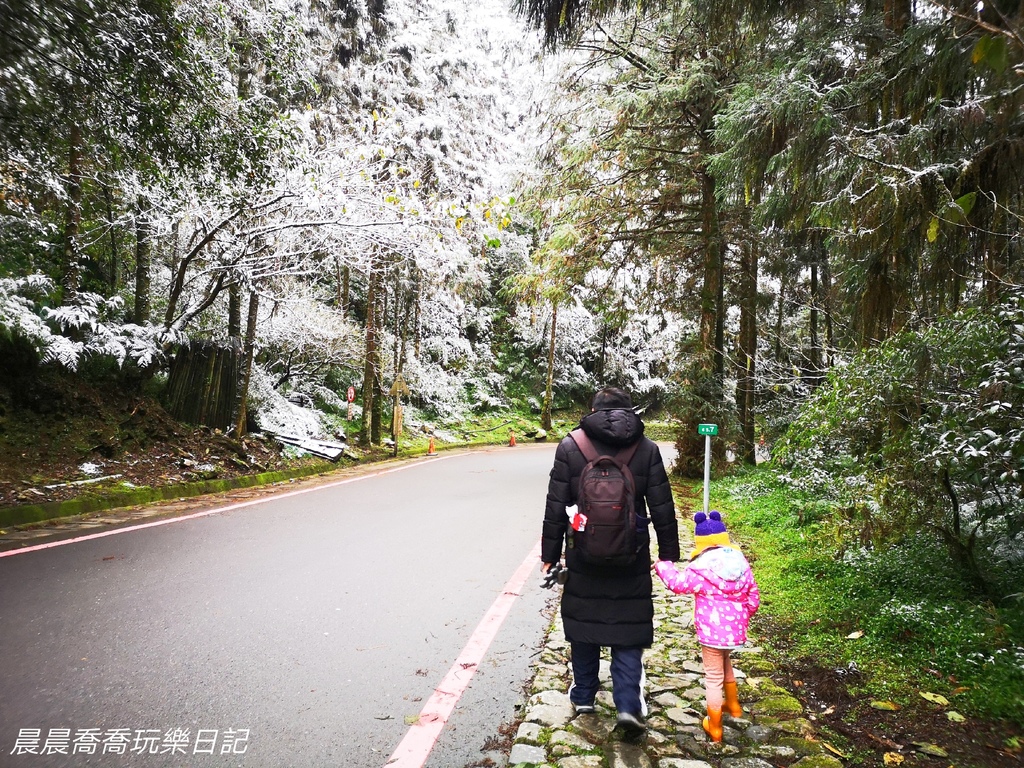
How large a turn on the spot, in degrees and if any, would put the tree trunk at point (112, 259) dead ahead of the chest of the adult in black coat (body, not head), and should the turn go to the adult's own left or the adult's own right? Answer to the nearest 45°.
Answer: approximately 45° to the adult's own left

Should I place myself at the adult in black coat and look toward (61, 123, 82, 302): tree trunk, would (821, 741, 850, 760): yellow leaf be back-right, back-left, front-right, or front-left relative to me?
back-right

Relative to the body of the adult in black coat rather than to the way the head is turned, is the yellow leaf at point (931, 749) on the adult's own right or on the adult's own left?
on the adult's own right

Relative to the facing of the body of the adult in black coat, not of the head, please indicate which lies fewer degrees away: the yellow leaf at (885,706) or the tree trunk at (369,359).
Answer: the tree trunk

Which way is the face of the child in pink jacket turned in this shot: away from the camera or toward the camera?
away from the camera

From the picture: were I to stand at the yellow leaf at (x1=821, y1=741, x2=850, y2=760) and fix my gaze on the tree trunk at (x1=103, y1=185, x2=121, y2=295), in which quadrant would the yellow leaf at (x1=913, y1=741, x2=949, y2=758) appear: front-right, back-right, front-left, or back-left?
back-right

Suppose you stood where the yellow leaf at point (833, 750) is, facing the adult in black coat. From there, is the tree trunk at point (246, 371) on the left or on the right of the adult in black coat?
right

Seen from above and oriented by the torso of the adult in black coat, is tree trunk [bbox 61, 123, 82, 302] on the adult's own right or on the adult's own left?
on the adult's own left

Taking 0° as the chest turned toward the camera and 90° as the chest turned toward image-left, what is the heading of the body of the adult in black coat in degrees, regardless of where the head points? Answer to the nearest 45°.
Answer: approximately 180°

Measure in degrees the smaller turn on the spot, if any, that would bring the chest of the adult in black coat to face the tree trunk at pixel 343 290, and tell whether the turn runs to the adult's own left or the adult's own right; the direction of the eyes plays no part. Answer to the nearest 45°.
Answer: approximately 45° to the adult's own left

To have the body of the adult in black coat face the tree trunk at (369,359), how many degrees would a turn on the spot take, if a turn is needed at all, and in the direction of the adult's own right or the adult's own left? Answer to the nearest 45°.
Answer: approximately 45° to the adult's own left

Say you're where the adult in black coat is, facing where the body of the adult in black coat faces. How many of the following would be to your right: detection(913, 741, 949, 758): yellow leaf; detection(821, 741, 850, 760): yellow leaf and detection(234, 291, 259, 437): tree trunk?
2

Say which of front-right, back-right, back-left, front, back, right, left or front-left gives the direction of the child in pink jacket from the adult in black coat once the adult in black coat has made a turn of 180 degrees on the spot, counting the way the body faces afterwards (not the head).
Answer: left

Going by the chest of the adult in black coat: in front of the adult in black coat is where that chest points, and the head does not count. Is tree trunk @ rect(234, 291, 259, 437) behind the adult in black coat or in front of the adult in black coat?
in front

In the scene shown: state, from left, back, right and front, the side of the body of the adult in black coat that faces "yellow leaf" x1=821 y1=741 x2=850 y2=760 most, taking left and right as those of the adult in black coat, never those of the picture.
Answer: right
